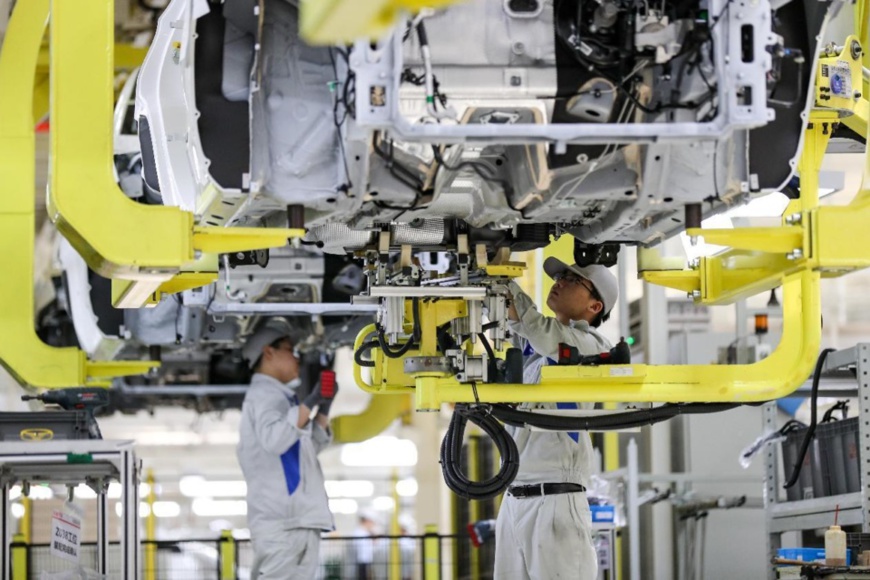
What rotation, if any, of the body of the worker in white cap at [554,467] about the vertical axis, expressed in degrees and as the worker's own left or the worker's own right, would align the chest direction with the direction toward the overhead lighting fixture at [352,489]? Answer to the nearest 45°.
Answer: approximately 135° to the worker's own right

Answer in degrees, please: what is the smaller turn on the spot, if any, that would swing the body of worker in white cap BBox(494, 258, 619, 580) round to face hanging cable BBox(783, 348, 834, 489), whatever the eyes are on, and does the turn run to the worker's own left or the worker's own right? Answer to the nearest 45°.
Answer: approximately 135° to the worker's own left

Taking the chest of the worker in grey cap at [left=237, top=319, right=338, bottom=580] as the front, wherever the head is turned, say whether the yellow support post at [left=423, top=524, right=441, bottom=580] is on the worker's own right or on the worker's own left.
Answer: on the worker's own left

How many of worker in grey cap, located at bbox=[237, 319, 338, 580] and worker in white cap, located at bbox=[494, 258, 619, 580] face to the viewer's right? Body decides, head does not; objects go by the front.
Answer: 1

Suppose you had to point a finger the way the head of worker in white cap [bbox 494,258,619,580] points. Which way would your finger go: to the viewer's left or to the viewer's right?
to the viewer's left

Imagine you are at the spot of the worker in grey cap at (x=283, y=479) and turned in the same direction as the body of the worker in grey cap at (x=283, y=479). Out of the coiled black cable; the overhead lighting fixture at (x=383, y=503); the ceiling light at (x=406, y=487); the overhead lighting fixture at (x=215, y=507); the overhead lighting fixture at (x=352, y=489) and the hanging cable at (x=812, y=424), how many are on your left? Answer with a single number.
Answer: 4

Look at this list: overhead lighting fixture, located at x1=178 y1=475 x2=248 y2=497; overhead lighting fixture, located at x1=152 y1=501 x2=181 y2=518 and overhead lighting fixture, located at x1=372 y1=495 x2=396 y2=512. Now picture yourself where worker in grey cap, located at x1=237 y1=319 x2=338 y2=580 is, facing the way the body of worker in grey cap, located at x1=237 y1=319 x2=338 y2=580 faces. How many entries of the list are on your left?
3

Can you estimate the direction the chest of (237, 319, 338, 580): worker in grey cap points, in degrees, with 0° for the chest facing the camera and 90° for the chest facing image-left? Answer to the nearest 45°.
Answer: approximately 270°

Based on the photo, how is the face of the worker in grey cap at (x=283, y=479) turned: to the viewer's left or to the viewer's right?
to the viewer's right

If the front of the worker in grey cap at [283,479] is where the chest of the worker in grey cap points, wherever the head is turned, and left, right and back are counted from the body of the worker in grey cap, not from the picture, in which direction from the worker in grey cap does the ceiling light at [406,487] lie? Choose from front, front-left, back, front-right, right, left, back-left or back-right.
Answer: left

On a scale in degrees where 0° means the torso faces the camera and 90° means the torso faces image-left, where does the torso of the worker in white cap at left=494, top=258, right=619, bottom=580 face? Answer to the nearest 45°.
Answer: approximately 45°

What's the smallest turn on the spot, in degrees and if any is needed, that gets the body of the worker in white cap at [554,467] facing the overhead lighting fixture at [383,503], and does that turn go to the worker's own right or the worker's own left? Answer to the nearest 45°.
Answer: approximately 135° to the worker's own right
